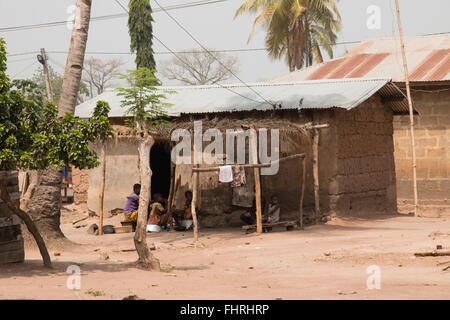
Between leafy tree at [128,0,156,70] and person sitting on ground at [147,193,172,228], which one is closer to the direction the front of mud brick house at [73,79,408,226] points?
the person sitting on ground

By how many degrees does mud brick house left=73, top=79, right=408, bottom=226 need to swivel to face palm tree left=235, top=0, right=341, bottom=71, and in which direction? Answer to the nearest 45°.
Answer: approximately 135° to its right

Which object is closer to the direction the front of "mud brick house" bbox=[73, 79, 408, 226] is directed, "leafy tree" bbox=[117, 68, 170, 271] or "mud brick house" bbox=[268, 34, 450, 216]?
the leafy tree

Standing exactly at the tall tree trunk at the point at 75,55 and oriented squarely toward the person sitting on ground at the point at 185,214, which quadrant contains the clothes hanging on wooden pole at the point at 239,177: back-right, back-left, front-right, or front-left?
front-right

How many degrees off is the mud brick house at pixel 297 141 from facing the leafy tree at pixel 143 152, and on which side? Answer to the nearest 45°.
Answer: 0° — it already faces it

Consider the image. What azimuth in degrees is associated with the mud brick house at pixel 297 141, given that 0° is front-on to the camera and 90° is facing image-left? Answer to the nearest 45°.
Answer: approximately 45°

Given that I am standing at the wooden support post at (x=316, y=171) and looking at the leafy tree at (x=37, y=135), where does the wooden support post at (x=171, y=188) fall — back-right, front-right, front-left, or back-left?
front-right
